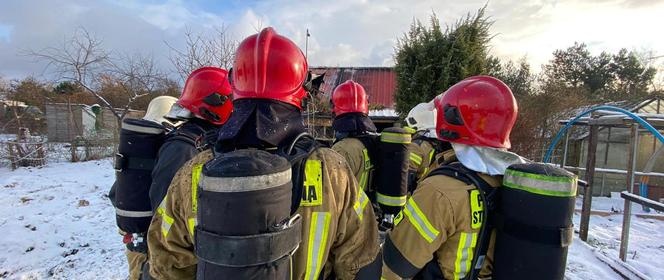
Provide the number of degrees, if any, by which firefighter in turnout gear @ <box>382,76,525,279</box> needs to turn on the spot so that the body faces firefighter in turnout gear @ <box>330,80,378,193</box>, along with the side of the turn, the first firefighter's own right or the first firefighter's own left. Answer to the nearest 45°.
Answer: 0° — they already face them

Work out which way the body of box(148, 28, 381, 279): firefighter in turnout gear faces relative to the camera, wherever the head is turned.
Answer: away from the camera

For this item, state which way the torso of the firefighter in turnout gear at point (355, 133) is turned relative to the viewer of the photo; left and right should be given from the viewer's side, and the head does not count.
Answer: facing away from the viewer and to the left of the viewer

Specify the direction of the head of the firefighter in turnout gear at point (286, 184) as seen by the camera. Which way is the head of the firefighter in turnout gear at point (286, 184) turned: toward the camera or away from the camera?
away from the camera

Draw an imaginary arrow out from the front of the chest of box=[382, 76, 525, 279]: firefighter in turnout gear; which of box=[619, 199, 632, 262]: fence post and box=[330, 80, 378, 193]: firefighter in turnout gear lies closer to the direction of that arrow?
the firefighter in turnout gear

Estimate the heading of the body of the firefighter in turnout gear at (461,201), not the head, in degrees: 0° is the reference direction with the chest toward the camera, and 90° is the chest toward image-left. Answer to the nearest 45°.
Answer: approximately 135°

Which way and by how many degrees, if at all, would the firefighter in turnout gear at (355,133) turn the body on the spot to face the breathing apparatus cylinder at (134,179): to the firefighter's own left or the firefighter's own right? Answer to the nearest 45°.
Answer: approximately 90° to the firefighter's own left

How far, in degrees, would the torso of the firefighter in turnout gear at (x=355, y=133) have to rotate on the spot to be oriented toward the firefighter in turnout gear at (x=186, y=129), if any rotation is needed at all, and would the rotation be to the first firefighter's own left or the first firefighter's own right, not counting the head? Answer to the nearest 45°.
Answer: approximately 90° to the first firefighter's own left

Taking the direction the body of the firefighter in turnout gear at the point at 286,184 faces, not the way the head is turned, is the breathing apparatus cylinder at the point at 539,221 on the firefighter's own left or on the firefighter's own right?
on the firefighter's own right

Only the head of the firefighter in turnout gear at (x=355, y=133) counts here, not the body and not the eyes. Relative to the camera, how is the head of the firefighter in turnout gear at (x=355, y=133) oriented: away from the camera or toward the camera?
away from the camera
